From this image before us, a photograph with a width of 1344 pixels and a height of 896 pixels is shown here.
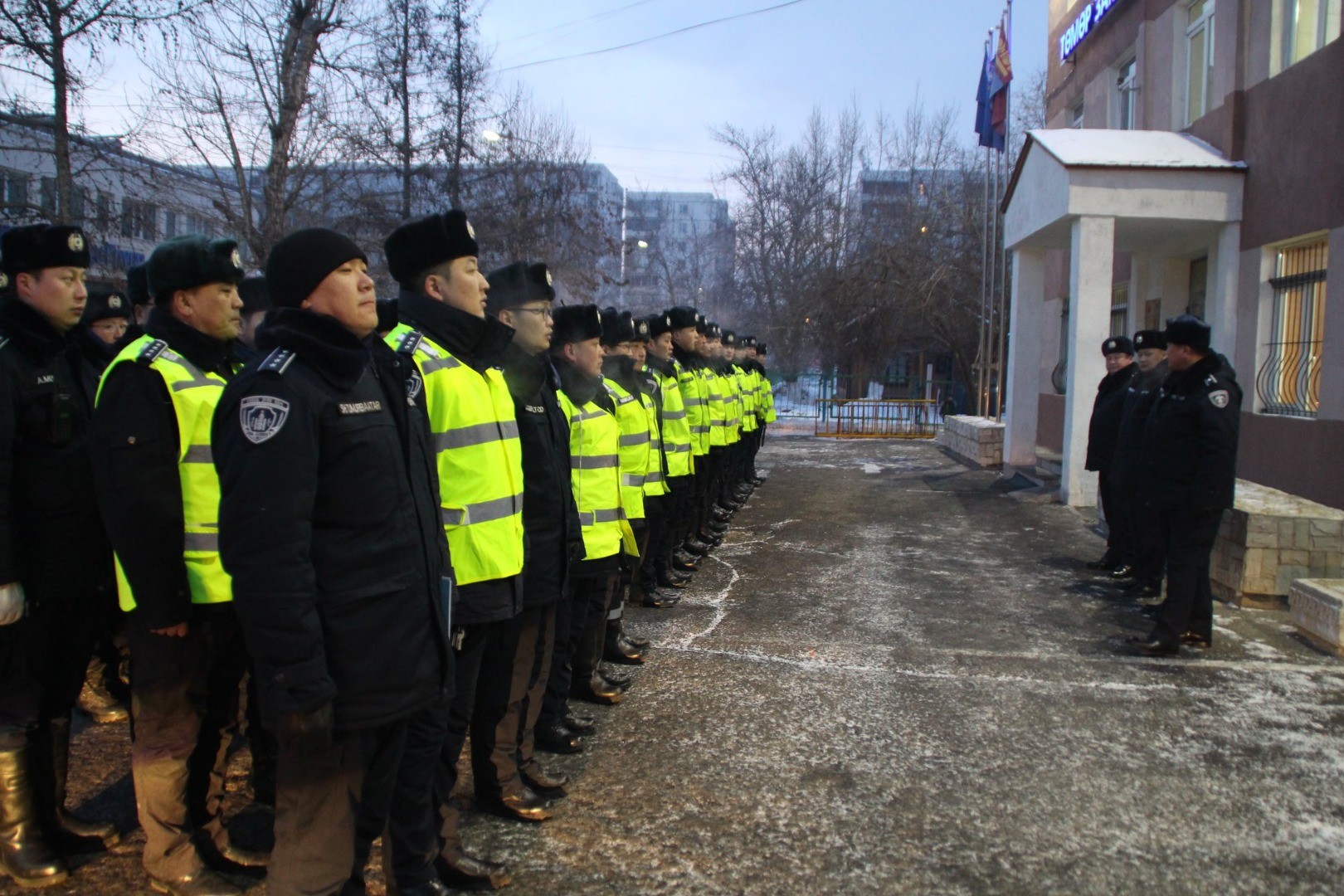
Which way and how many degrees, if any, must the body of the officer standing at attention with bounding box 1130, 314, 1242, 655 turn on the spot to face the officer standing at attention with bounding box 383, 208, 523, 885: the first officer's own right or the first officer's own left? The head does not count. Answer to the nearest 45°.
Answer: approximately 45° to the first officer's own left

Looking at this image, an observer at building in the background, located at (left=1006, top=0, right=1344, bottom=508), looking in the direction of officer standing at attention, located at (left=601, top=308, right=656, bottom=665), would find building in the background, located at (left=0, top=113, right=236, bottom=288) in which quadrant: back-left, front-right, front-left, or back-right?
front-right

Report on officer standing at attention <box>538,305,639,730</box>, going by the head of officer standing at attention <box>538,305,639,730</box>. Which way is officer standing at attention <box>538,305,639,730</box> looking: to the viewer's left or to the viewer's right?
to the viewer's right

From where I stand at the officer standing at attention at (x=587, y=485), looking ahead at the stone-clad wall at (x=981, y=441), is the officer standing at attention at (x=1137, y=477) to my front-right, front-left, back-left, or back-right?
front-right

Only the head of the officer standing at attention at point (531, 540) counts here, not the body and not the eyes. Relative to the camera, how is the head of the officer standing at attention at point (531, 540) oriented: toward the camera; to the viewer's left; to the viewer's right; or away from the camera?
to the viewer's right

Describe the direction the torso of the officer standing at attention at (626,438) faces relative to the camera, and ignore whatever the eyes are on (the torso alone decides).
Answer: to the viewer's right

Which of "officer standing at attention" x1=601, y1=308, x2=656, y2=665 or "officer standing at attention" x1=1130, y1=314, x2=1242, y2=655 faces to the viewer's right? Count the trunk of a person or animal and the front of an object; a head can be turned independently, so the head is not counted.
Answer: "officer standing at attention" x1=601, y1=308, x2=656, y2=665

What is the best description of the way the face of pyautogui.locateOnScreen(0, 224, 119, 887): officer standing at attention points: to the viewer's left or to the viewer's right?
to the viewer's right

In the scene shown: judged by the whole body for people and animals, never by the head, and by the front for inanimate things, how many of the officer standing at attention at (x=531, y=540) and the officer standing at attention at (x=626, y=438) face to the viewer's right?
2

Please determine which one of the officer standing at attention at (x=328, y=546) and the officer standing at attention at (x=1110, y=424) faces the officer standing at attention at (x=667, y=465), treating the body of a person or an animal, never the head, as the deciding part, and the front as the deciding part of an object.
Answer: the officer standing at attention at (x=1110, y=424)

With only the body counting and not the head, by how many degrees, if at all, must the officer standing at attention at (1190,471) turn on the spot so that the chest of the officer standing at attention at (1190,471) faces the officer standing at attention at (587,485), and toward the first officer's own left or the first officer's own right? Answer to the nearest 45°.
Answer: approximately 45° to the first officer's own left

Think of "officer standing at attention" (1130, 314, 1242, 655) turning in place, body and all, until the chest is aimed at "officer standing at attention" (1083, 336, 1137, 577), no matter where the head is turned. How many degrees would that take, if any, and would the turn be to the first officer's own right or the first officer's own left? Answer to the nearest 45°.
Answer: approximately 90° to the first officer's own right

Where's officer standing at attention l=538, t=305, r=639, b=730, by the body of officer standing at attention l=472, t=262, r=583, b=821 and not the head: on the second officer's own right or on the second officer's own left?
on the second officer's own left

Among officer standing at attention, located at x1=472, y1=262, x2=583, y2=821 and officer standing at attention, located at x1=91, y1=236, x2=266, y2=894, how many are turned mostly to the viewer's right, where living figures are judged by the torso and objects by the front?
2

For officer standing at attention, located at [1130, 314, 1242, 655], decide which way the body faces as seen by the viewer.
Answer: to the viewer's left

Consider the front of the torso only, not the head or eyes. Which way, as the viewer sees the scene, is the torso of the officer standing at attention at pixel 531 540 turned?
to the viewer's right

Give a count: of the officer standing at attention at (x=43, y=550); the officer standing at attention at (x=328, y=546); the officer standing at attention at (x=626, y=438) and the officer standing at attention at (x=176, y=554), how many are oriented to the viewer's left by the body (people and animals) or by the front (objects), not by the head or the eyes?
0

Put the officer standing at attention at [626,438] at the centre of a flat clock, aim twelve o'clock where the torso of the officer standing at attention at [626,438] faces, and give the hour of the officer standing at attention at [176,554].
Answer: the officer standing at attention at [176,554] is roughly at 4 o'clock from the officer standing at attention at [626,438].

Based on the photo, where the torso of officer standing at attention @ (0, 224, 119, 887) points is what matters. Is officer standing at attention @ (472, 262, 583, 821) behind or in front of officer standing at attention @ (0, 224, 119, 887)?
in front

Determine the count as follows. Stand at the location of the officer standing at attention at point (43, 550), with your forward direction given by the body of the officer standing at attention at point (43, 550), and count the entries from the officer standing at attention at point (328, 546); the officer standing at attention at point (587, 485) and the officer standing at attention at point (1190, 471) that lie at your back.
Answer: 0
